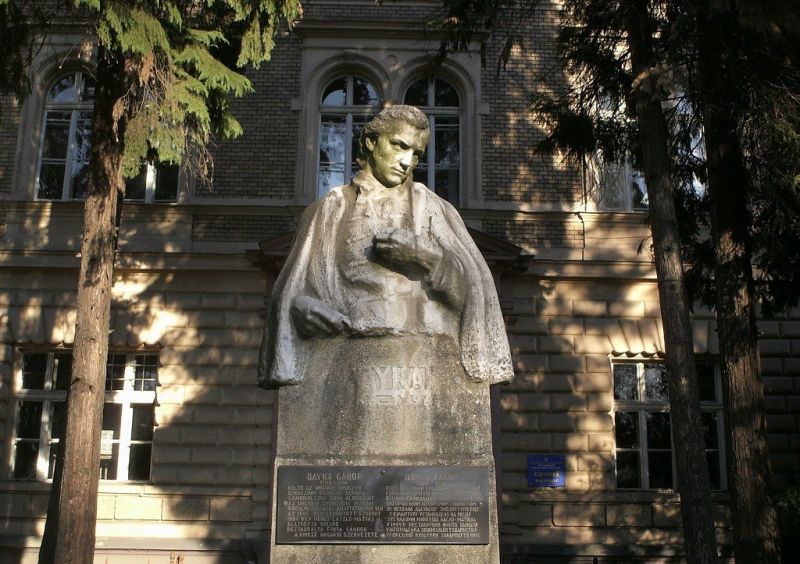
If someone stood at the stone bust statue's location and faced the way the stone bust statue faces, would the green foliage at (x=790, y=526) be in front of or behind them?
behind

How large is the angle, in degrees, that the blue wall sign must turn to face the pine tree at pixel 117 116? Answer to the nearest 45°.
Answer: approximately 45° to its right

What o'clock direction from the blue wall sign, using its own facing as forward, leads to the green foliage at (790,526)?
The green foliage is roughly at 10 o'clock from the blue wall sign.

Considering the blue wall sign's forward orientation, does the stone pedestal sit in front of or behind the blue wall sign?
in front

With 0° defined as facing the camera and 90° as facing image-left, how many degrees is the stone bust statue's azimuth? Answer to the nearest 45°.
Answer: approximately 0°

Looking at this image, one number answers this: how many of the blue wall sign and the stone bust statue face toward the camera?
2
